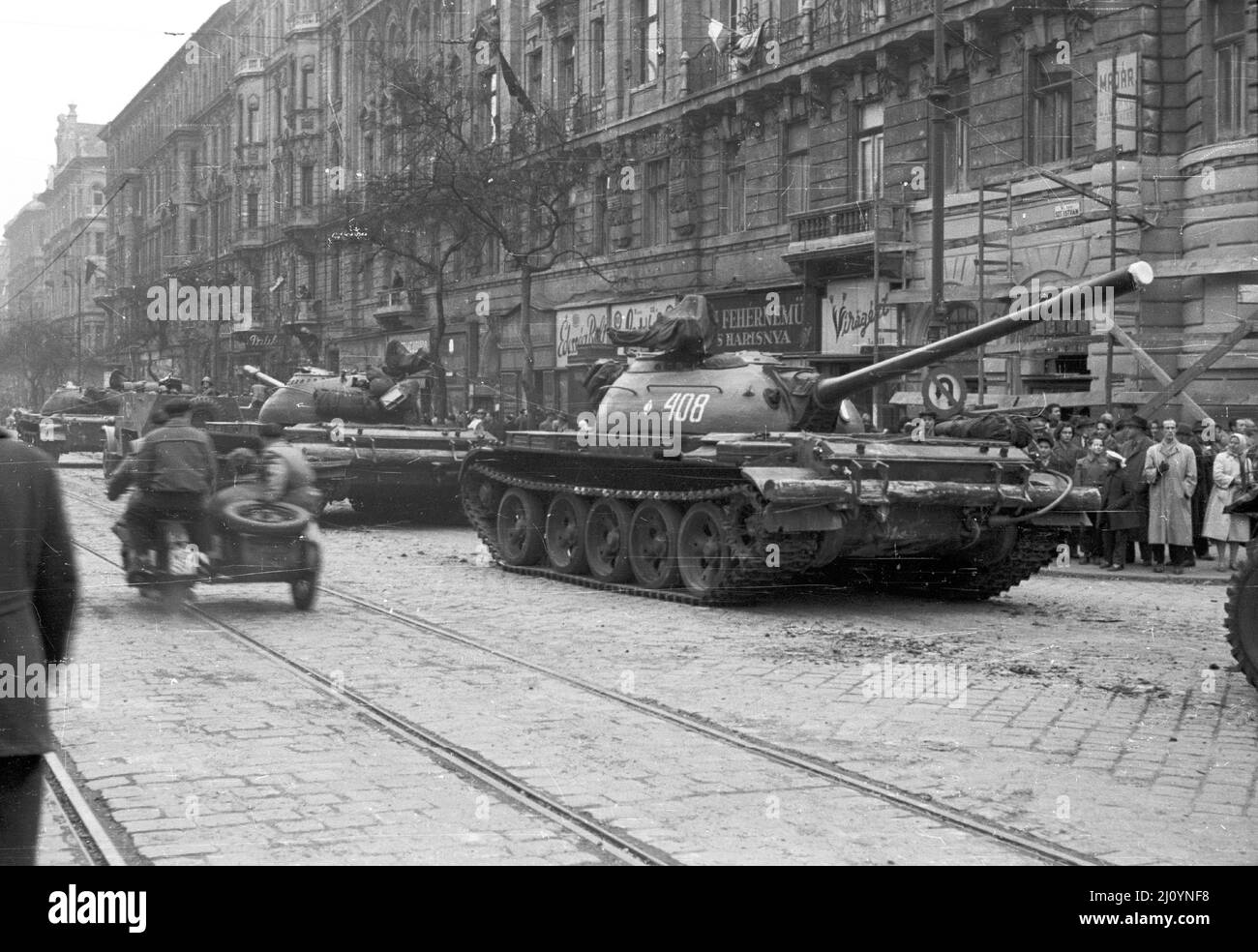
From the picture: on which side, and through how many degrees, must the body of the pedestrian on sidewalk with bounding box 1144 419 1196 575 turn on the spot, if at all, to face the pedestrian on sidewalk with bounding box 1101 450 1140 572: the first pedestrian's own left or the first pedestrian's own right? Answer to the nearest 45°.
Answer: approximately 90° to the first pedestrian's own right

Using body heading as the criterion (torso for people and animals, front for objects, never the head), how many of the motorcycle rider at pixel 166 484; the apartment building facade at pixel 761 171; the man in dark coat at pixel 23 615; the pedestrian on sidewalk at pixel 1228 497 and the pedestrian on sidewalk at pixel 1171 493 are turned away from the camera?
2

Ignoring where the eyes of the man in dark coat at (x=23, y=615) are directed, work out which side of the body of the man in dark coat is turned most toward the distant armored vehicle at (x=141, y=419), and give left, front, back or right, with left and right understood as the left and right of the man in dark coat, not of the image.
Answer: front

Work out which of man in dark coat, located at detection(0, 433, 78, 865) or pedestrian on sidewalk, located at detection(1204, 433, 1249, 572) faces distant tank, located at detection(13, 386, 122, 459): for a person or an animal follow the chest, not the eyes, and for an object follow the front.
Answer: the man in dark coat

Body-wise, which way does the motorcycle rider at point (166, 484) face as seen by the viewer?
away from the camera

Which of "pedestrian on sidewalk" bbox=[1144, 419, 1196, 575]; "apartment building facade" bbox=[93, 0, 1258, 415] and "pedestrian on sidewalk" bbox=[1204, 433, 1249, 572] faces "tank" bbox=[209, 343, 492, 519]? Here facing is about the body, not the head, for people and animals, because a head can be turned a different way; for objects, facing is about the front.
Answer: the apartment building facade

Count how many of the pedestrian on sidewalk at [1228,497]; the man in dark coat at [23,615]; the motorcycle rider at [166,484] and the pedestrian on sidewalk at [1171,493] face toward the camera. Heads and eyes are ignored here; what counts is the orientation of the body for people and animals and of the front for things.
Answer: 2

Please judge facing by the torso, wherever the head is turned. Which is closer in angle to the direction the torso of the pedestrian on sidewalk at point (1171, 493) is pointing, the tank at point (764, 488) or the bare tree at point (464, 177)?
the tank

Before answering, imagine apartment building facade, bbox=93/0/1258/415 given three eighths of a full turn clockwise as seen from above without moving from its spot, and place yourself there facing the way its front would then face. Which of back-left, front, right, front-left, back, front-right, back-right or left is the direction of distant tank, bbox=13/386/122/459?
left

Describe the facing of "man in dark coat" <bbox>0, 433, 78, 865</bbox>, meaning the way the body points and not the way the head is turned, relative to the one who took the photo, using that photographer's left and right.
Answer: facing away from the viewer

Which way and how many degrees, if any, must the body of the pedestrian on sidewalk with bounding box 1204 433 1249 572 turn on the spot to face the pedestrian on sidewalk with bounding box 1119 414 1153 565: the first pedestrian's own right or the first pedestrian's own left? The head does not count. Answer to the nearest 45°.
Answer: approximately 135° to the first pedestrian's own right

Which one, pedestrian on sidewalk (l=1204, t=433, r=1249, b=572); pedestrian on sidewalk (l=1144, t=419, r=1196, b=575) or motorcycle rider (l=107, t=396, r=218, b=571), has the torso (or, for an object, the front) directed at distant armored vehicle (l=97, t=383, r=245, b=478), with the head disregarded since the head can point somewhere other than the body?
the motorcycle rider

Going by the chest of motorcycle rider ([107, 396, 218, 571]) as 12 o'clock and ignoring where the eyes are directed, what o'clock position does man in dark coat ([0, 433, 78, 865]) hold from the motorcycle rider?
The man in dark coat is roughly at 6 o'clock from the motorcycle rider.
